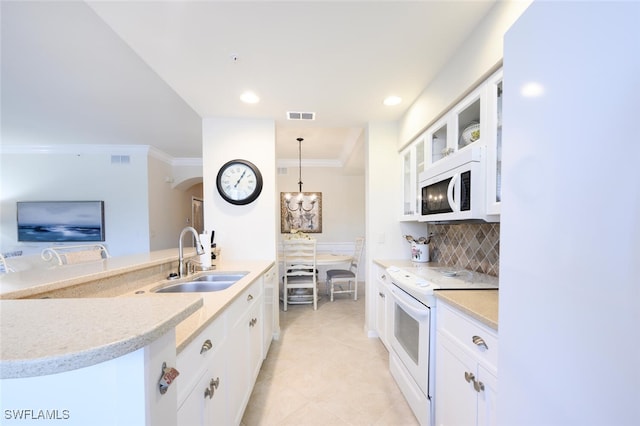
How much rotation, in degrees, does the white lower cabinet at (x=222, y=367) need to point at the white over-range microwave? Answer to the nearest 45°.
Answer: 0° — it already faces it

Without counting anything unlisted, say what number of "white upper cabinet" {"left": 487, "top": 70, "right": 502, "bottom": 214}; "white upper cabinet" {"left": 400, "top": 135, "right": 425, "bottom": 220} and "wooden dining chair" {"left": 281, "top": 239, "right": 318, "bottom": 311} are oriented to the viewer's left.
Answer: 2

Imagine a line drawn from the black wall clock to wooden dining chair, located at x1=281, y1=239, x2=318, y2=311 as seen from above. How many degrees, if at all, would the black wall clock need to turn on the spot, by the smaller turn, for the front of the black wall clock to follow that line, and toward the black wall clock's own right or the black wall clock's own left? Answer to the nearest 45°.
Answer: approximately 135° to the black wall clock's own left

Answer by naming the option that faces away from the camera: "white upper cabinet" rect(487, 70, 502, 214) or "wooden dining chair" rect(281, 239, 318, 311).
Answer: the wooden dining chair

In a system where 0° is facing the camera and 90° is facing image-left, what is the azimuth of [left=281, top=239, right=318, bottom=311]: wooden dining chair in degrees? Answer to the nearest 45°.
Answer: approximately 180°

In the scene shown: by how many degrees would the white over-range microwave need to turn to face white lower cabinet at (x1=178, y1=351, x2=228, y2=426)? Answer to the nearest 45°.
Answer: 0° — it already faces it

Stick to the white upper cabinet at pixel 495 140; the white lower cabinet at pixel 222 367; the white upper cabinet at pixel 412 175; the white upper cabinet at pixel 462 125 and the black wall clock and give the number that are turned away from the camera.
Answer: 0

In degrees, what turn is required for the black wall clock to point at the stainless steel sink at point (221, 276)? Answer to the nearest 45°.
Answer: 0° — it already faces it

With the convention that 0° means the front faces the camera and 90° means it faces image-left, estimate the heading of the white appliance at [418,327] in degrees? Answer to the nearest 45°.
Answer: approximately 45°

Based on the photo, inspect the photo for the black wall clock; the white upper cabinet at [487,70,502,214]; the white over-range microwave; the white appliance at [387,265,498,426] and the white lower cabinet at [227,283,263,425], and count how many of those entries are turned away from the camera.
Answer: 0

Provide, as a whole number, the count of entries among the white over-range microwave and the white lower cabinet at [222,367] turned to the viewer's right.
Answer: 1

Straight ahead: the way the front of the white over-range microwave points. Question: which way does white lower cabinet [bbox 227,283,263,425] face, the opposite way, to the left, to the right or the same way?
the opposite way

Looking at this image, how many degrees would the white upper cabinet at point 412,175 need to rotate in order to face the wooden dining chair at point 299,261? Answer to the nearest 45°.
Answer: approximately 45° to its right

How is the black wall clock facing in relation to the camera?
toward the camera
